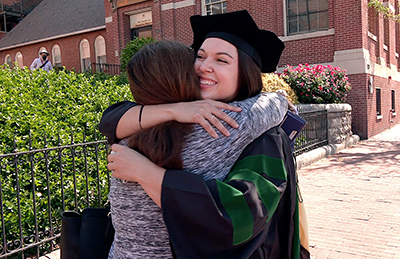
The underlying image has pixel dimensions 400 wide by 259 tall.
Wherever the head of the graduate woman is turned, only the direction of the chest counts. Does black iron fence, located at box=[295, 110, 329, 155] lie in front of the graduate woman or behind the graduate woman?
behind

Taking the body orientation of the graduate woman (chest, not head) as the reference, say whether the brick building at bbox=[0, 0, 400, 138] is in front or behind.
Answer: behind

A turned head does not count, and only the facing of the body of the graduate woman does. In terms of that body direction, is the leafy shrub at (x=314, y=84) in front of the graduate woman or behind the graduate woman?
behind

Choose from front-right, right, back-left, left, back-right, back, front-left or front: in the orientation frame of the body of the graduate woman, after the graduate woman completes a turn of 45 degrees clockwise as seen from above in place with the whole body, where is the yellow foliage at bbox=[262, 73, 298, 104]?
right

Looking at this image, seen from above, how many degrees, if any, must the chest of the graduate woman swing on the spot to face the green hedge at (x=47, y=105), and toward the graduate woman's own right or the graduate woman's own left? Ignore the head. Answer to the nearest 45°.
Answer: approximately 90° to the graduate woman's own right

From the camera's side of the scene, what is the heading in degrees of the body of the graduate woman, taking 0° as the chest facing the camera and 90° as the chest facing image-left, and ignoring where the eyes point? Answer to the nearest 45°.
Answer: approximately 45°
